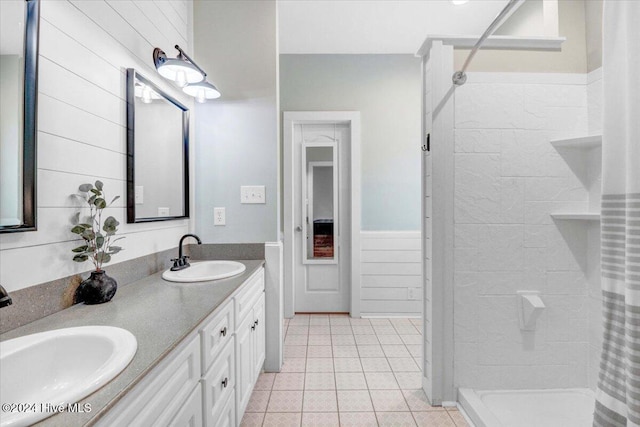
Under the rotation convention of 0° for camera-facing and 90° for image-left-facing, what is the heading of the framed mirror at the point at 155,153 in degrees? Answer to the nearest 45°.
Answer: approximately 315°

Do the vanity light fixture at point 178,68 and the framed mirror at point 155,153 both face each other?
no

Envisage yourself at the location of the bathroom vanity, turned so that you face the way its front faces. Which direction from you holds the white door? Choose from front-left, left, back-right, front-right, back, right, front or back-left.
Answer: left

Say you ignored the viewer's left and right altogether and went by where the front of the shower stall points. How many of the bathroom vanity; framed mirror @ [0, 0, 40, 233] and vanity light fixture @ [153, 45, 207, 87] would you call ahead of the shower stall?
3

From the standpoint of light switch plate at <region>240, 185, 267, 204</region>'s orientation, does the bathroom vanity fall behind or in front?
in front

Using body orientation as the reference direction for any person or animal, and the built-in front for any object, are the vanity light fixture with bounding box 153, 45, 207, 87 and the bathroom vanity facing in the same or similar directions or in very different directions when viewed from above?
same or similar directions

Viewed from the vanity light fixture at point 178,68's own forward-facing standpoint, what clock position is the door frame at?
The door frame is roughly at 9 o'clock from the vanity light fixture.

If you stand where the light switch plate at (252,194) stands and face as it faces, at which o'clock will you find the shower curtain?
The shower curtain is roughly at 11 o'clock from the light switch plate.

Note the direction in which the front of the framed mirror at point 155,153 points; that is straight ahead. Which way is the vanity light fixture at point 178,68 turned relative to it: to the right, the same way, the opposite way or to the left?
the same way

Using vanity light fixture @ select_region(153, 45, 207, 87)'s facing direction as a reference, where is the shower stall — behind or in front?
in front

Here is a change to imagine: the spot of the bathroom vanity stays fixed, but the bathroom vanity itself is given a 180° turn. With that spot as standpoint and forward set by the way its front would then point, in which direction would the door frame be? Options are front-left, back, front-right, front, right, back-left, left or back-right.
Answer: right

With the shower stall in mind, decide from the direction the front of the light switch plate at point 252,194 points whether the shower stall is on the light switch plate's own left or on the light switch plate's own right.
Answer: on the light switch plate's own left

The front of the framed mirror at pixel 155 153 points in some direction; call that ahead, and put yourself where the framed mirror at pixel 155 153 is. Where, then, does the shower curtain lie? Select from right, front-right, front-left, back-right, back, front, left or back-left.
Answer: front

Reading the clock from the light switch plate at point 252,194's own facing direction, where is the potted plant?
The potted plant is roughly at 1 o'clock from the light switch plate.

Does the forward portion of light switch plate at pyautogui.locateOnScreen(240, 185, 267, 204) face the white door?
no

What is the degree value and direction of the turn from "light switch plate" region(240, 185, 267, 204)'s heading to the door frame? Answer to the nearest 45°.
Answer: approximately 180°

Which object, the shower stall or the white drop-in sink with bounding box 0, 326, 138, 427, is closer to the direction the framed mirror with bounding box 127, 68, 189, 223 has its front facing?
the shower stall

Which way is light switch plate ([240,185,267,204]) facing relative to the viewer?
toward the camera

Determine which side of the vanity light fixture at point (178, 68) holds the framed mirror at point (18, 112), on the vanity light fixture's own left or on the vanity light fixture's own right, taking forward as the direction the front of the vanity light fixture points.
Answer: on the vanity light fixture's own right

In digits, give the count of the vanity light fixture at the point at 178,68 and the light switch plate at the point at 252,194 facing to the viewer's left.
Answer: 0

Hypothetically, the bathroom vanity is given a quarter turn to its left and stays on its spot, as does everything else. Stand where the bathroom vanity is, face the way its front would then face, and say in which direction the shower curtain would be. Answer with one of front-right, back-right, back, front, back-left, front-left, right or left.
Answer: right
